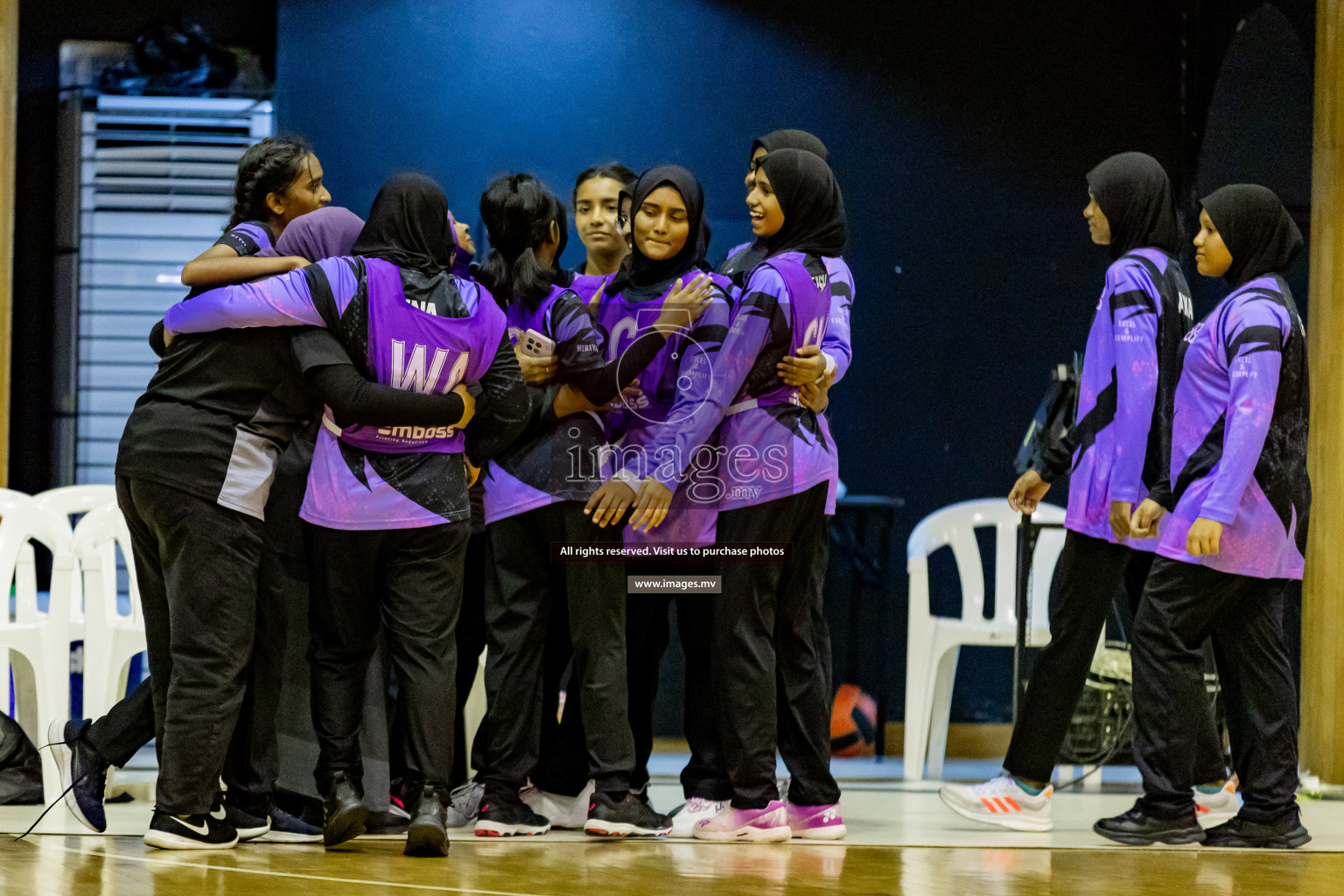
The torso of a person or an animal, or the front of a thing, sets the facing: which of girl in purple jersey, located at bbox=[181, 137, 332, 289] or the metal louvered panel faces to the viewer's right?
the girl in purple jersey

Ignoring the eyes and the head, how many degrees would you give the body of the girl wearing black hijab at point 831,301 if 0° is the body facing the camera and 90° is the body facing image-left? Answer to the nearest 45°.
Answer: approximately 45°

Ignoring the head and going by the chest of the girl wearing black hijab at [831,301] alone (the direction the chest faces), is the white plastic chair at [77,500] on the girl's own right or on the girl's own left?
on the girl's own right

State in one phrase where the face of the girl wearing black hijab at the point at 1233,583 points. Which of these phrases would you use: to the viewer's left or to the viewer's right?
to the viewer's left

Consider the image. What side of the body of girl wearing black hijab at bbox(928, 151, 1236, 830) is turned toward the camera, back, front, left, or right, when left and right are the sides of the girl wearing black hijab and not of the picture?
left

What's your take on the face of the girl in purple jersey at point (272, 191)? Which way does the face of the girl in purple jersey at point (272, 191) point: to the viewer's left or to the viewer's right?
to the viewer's right

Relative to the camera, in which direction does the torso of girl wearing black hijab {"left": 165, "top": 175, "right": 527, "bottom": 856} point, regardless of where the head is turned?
away from the camera

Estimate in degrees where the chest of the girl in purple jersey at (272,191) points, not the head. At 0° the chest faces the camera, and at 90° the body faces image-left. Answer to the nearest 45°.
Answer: approximately 270°

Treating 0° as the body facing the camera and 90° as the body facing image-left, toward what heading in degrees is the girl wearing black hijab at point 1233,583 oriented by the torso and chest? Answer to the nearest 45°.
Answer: approximately 90°
